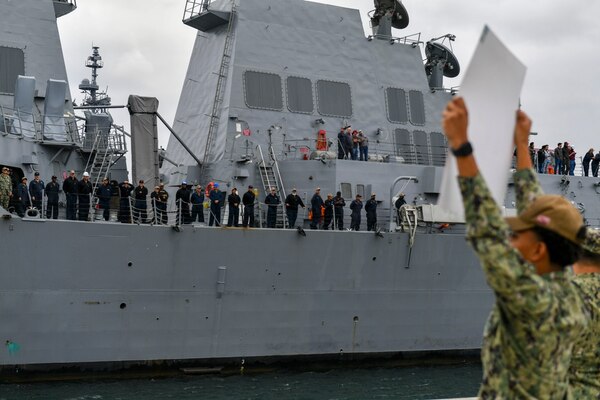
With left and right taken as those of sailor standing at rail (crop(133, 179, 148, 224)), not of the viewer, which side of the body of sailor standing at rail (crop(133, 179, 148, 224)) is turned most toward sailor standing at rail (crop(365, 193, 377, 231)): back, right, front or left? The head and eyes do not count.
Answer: left

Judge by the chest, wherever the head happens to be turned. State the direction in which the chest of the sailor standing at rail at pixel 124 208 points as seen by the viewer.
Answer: toward the camera

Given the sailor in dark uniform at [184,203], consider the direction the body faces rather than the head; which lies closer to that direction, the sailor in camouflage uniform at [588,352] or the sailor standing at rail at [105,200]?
the sailor in camouflage uniform

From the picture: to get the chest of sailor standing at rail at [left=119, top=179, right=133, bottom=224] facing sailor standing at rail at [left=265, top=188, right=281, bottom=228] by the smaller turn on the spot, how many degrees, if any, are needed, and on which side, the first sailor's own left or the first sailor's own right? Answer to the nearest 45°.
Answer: approximately 90° to the first sailor's own left

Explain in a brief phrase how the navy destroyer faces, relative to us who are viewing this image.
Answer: facing to the left of the viewer

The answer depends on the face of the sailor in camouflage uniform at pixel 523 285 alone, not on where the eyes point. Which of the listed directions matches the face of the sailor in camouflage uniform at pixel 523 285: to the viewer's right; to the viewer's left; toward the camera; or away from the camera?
to the viewer's left

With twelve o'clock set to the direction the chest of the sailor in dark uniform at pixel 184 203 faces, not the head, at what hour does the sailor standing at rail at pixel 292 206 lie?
The sailor standing at rail is roughly at 9 o'clock from the sailor in dark uniform.

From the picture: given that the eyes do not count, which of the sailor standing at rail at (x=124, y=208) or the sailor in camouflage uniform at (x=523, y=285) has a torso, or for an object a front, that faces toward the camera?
the sailor standing at rail

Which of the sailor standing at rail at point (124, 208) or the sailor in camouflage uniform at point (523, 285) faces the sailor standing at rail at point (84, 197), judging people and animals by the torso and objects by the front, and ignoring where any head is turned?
the sailor in camouflage uniform

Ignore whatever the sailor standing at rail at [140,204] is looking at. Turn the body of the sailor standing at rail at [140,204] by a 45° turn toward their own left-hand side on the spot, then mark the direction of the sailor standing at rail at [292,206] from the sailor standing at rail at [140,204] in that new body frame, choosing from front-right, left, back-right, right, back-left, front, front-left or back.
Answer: front-left

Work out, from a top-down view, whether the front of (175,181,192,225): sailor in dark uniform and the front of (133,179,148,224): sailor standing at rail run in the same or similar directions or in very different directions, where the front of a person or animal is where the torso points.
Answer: same or similar directions

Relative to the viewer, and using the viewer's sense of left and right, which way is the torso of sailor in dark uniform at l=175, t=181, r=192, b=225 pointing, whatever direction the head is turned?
facing the viewer

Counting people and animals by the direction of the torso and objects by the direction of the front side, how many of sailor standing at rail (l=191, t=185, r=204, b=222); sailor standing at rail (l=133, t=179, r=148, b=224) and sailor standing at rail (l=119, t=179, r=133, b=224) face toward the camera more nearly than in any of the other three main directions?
3
